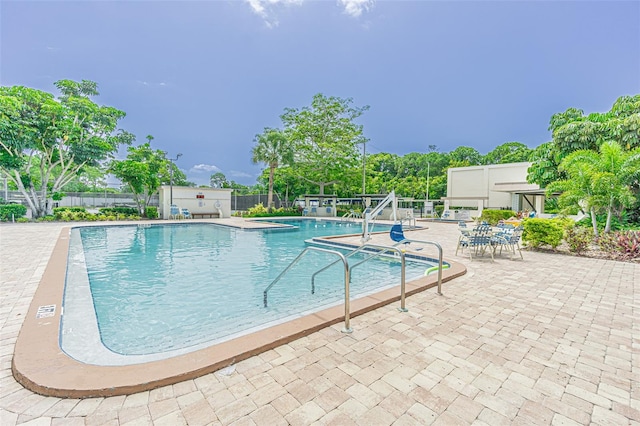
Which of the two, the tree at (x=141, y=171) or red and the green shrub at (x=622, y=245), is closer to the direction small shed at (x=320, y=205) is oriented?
the red and green shrub

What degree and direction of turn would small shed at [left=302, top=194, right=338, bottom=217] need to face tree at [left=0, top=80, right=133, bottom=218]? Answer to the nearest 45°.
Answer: approximately 45° to its right

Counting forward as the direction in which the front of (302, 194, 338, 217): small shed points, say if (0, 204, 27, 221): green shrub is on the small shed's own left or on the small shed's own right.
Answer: on the small shed's own right

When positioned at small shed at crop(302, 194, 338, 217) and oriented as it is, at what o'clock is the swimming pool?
The swimming pool is roughly at 12 o'clock from the small shed.

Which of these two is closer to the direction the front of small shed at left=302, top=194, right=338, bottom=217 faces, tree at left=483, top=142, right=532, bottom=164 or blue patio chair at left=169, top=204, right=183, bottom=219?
the blue patio chair

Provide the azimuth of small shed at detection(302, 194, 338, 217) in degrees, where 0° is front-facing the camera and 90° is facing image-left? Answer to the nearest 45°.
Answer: approximately 0°

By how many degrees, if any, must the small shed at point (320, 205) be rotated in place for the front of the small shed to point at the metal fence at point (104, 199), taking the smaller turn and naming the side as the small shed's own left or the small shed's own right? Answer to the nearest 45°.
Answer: approximately 90° to the small shed's own right

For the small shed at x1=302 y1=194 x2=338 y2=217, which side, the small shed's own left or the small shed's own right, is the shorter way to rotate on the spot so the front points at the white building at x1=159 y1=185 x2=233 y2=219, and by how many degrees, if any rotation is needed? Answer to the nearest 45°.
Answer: approximately 45° to the small shed's own right

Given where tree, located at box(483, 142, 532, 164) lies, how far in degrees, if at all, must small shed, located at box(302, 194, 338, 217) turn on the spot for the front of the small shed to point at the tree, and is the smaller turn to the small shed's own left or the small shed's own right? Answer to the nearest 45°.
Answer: approximately 135° to the small shed's own left

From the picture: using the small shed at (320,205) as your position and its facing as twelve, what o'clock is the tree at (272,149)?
The tree is roughly at 2 o'clock from the small shed.

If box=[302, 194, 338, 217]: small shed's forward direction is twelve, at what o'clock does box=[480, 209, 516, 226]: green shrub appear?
The green shrub is roughly at 10 o'clock from the small shed.

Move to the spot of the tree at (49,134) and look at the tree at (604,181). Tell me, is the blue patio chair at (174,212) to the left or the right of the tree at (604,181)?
left

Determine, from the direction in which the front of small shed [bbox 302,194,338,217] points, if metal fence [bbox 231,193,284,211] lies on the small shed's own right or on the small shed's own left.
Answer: on the small shed's own right
